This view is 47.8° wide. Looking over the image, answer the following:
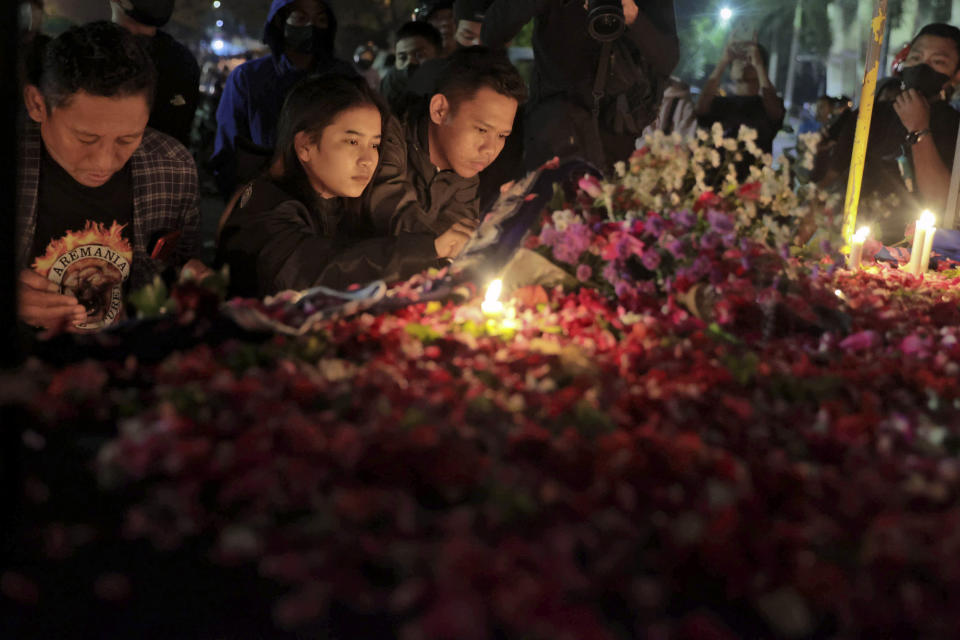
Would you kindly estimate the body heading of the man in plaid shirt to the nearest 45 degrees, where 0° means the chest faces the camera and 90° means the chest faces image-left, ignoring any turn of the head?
approximately 0°

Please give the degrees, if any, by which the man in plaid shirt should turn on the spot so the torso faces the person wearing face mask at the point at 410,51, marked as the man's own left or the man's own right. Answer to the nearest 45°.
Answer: approximately 135° to the man's own left

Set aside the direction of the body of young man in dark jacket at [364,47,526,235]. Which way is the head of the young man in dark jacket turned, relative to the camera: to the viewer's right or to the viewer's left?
to the viewer's right

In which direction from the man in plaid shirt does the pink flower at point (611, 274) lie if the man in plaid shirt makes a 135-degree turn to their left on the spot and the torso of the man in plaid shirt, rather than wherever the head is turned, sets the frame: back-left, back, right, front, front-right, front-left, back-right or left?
right

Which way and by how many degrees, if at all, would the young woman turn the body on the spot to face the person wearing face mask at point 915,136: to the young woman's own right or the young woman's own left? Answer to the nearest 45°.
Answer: approximately 90° to the young woman's own left

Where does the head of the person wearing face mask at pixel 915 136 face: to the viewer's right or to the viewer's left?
to the viewer's left

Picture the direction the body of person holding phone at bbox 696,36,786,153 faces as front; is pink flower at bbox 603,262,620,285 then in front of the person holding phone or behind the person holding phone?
in front

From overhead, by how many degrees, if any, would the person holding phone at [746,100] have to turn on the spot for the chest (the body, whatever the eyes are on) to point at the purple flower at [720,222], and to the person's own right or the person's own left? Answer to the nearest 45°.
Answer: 0° — they already face it

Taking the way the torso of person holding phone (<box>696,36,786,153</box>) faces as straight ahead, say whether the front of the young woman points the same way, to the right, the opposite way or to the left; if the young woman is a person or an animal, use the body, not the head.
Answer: to the left

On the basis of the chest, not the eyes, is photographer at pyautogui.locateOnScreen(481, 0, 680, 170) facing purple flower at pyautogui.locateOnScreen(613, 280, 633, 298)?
yes

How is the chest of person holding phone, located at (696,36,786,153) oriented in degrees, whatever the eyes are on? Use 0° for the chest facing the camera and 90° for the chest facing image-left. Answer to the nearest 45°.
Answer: approximately 0°

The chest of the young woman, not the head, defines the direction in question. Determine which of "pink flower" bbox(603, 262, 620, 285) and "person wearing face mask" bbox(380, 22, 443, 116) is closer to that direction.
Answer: the pink flower

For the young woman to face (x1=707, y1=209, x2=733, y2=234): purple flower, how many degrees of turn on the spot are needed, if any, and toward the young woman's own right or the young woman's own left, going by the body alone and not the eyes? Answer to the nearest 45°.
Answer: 0° — they already face it

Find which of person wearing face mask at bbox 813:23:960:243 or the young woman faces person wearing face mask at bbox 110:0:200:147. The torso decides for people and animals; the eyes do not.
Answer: person wearing face mask at bbox 813:23:960:243
